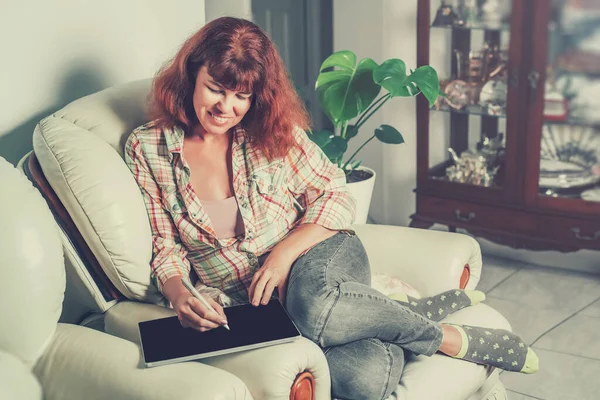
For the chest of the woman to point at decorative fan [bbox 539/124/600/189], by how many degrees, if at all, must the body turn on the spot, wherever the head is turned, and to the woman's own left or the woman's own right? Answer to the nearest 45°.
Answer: approximately 135° to the woman's own left

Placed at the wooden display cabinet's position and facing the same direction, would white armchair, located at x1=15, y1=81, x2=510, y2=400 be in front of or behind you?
in front

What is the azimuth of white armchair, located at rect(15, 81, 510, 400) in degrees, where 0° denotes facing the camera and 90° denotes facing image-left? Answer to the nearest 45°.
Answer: approximately 315°

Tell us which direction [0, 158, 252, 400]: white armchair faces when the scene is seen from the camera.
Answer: facing the viewer and to the right of the viewer

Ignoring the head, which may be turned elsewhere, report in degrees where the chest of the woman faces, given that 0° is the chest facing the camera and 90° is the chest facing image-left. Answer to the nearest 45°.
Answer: approximately 0°

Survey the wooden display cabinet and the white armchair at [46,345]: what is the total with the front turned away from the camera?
0

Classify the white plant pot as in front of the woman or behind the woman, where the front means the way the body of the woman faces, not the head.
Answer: behind

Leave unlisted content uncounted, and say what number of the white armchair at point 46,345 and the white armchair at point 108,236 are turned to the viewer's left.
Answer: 0

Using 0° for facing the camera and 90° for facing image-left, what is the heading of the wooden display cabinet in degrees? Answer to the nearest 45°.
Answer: approximately 45°

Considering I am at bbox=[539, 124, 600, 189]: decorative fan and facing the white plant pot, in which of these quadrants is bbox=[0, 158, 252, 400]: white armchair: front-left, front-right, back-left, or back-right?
front-left

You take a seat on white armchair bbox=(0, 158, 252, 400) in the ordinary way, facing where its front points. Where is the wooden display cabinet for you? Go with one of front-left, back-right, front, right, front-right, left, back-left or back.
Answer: left
